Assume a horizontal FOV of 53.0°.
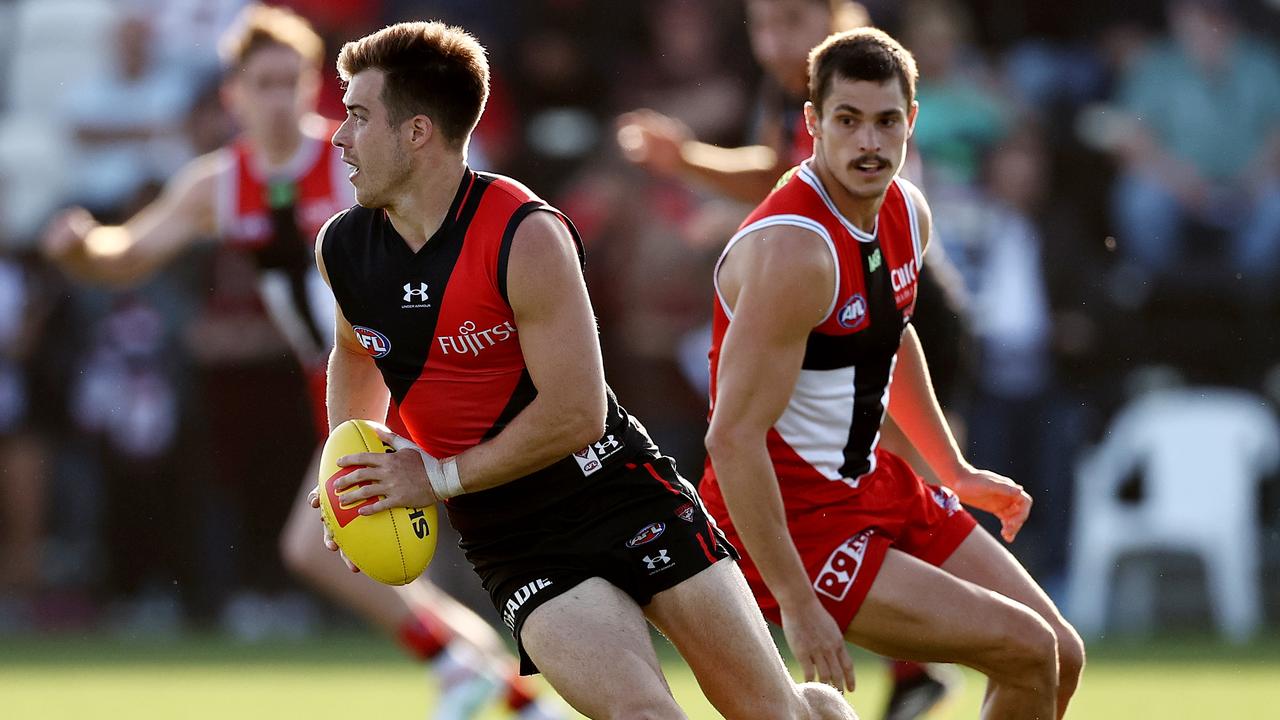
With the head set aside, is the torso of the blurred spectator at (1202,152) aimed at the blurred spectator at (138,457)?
no

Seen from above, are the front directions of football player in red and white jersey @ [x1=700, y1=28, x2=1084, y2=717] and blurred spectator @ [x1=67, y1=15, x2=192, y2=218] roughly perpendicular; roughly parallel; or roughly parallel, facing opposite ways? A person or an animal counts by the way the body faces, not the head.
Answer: roughly parallel

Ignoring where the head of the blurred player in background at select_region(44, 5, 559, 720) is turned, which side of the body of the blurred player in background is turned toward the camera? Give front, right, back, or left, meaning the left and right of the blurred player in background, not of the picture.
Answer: front

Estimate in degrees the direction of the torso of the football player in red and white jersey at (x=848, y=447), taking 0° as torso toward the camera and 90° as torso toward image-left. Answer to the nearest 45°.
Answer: approximately 315°

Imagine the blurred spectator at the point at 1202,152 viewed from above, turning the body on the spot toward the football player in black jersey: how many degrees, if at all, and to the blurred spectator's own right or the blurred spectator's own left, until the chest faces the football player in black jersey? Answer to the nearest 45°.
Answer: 0° — they already face them

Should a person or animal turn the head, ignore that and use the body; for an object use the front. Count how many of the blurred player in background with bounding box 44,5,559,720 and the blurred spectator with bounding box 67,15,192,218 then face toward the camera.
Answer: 2

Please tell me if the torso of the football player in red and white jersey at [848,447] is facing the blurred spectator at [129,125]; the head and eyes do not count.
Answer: no

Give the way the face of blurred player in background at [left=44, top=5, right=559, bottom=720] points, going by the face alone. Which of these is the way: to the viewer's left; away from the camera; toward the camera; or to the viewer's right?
toward the camera

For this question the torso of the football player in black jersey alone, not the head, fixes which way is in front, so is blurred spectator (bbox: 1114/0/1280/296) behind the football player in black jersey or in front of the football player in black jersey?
behind

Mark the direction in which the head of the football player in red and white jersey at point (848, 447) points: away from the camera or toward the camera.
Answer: toward the camera

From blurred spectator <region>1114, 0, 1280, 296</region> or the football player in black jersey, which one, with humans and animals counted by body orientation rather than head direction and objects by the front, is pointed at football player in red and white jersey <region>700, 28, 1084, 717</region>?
the blurred spectator

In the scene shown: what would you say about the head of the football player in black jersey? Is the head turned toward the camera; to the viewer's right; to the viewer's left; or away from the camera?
to the viewer's left

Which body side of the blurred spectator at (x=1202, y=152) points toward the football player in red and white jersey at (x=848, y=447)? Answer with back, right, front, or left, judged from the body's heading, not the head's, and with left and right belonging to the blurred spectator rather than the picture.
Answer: front

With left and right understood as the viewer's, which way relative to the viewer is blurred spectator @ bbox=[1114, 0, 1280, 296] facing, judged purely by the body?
facing the viewer

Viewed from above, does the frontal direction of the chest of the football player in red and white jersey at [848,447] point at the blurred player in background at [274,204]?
no

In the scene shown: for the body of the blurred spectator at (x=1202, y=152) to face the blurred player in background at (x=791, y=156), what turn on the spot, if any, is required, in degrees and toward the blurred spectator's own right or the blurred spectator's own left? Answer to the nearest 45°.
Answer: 0° — they already face them

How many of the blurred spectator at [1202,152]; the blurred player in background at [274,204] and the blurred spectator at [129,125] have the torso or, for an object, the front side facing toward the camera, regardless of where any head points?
3
